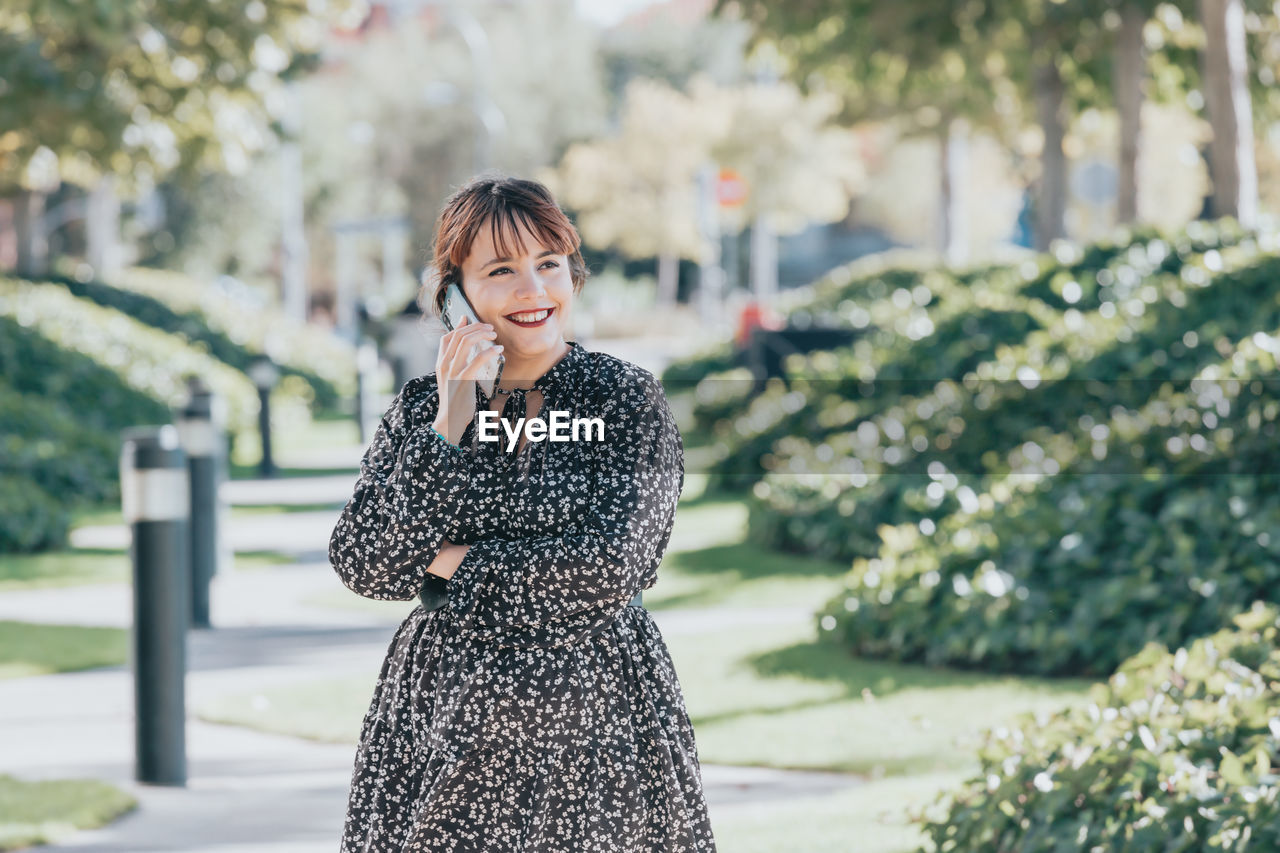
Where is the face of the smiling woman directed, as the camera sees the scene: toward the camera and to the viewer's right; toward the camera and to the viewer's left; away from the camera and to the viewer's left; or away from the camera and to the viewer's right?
toward the camera and to the viewer's right

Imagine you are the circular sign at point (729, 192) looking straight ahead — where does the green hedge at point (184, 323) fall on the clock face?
The green hedge is roughly at 1 o'clock from the circular sign.

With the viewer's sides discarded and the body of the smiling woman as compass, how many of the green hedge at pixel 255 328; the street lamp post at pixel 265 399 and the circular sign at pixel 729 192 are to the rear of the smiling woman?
3

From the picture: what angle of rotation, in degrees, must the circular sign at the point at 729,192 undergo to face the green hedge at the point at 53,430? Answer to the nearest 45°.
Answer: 0° — it already faces it

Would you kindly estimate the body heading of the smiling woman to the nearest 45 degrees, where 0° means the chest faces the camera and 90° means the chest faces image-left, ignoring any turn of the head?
approximately 0°

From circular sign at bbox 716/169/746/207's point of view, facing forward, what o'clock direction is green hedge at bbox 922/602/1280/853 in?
The green hedge is roughly at 12 o'clock from the circular sign.

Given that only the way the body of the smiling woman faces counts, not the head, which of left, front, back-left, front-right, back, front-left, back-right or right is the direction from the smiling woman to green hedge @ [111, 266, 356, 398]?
back

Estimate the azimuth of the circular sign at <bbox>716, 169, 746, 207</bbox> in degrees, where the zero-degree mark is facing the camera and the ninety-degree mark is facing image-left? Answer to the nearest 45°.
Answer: approximately 0°

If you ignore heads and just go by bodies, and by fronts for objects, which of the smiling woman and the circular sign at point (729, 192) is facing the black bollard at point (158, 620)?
the circular sign

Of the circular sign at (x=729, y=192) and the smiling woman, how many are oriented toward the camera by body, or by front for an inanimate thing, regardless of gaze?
2

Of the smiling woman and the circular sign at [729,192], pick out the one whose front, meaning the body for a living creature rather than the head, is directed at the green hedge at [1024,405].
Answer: the circular sign

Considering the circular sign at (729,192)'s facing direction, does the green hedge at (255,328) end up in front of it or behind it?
in front

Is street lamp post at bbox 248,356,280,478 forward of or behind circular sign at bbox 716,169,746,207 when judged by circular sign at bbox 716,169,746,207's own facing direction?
forward
